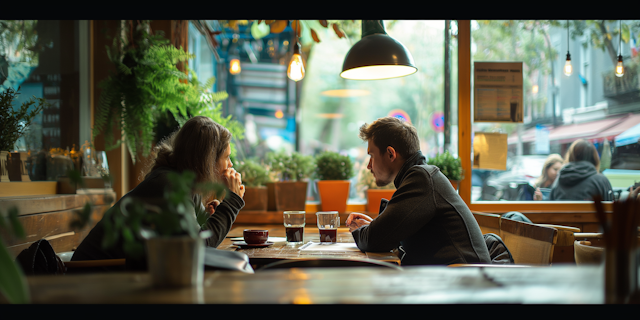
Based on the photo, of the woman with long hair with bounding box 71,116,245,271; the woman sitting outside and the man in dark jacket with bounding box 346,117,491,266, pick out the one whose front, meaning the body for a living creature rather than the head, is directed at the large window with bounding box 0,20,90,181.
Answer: the man in dark jacket

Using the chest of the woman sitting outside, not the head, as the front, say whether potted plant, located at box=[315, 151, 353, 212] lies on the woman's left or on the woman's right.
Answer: on the woman's right

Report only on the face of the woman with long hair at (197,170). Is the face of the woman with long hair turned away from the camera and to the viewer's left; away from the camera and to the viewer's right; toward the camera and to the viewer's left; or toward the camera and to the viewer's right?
away from the camera and to the viewer's right

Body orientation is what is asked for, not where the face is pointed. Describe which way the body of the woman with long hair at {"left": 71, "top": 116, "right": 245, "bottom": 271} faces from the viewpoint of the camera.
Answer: to the viewer's right

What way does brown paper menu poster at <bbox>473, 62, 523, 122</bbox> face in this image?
toward the camera

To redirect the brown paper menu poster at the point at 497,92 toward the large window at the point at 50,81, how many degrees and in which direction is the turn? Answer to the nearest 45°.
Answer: approximately 45° to its right

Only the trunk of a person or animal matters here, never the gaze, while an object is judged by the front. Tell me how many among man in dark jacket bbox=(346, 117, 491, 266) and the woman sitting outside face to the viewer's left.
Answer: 1

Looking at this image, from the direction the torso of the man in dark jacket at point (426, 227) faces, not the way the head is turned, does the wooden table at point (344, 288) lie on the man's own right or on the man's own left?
on the man's own left

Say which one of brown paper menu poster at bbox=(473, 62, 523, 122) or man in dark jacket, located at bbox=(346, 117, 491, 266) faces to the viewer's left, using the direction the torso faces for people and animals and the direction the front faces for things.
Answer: the man in dark jacket

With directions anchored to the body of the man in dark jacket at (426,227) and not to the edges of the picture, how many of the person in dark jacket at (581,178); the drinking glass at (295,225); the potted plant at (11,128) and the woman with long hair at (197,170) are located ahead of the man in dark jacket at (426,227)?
3

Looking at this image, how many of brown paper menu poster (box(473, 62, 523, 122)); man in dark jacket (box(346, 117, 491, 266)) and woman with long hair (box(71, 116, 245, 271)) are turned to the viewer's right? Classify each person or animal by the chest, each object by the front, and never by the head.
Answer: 1

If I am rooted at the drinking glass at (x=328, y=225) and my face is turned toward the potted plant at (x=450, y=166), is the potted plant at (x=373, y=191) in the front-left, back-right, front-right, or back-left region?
front-left

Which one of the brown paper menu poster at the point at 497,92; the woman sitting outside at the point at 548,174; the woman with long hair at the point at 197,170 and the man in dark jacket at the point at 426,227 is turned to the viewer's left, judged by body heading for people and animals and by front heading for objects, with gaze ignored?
the man in dark jacket

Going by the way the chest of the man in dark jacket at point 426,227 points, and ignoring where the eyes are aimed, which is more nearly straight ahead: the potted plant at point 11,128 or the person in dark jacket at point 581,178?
the potted plant

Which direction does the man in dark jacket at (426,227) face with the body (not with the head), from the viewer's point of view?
to the viewer's left

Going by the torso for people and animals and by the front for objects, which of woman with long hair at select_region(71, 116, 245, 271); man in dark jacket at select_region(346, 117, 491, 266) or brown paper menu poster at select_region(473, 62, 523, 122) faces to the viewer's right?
the woman with long hair

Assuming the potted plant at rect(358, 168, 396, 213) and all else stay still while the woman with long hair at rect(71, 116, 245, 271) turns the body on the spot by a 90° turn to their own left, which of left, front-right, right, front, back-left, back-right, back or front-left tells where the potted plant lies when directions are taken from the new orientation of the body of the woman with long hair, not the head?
front-right

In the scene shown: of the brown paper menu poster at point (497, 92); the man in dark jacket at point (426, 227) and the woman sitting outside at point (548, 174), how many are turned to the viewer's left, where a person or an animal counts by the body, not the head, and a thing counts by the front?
1

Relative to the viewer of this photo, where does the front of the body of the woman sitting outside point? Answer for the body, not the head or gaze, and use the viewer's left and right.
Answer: facing the viewer and to the right of the viewer
